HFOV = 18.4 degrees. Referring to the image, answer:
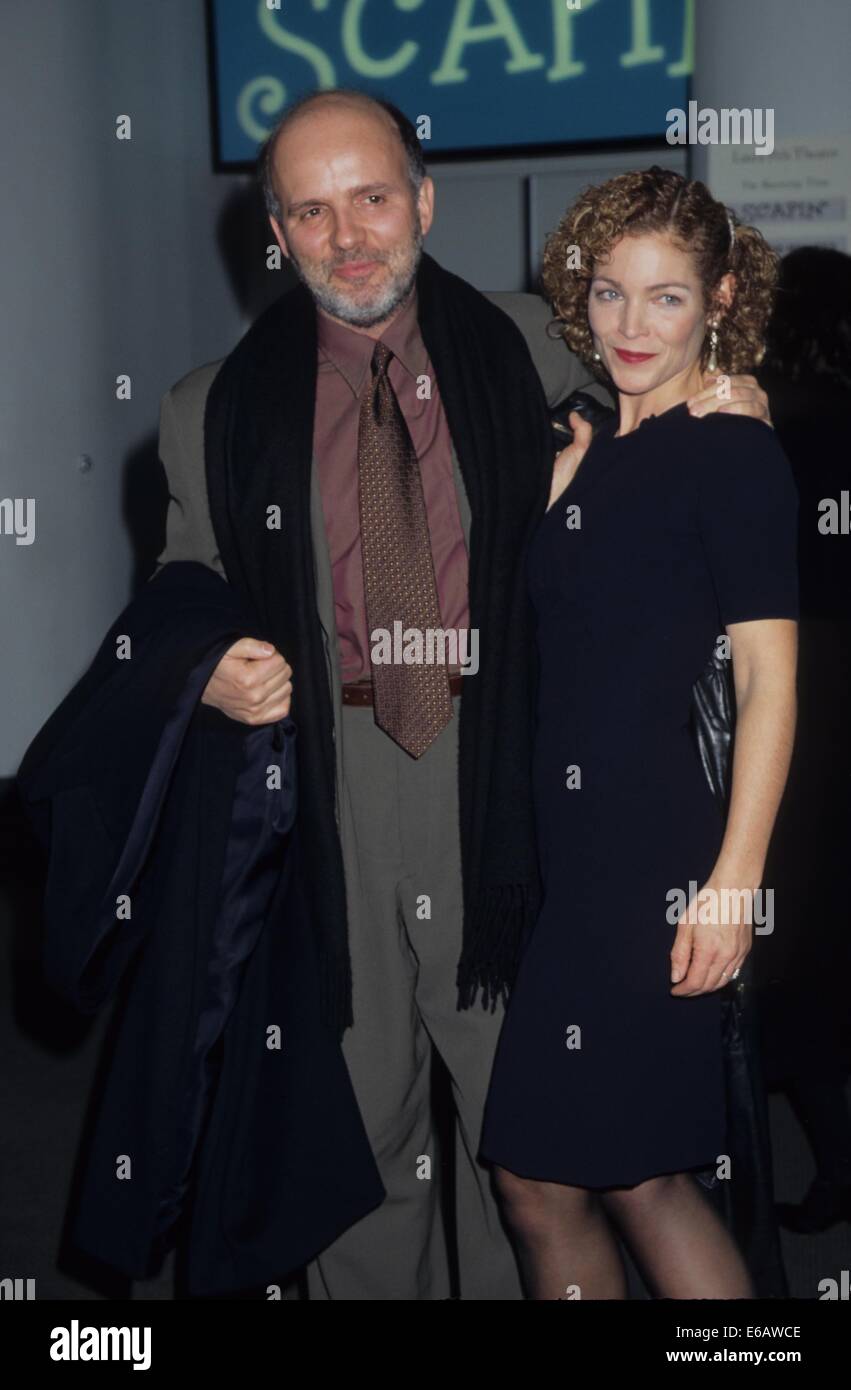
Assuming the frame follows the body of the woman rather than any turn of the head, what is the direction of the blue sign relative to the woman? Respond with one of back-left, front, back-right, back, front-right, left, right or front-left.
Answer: back-right

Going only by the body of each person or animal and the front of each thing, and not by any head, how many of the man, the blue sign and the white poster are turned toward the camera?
3

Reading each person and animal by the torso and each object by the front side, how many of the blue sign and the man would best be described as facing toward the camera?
2

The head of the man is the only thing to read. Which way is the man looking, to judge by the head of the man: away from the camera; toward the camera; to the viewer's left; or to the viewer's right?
toward the camera

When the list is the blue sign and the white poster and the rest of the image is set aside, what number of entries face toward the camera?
2

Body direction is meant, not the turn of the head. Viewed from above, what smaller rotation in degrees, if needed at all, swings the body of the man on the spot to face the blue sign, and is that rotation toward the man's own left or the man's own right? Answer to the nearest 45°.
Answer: approximately 180°

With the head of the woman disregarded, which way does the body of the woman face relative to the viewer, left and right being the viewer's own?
facing the viewer and to the left of the viewer

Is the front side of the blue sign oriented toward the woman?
yes

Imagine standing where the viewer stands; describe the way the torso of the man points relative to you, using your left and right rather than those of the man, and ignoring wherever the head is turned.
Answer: facing the viewer

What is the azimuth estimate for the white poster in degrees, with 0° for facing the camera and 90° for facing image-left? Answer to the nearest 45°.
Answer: approximately 0°

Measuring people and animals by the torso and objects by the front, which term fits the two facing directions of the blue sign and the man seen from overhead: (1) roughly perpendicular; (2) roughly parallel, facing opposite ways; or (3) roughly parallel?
roughly parallel

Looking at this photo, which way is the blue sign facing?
toward the camera
